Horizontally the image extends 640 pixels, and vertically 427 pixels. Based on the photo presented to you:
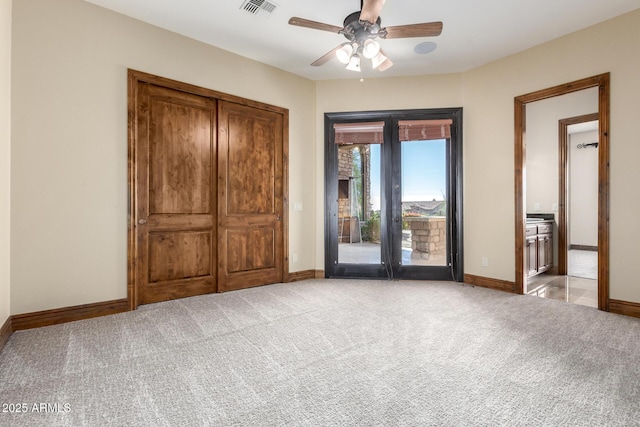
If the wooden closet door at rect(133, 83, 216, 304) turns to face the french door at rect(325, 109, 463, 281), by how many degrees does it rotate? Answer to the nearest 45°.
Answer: approximately 45° to its left

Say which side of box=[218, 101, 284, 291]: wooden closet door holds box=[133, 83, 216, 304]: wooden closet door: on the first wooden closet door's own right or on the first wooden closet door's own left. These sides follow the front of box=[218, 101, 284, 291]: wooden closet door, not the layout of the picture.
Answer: on the first wooden closet door's own right

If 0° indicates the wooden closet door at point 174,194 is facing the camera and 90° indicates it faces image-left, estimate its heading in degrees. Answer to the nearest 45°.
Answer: approximately 315°

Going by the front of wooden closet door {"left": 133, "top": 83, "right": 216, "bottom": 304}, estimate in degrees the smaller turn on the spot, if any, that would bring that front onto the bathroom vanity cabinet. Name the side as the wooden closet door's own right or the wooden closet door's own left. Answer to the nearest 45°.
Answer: approximately 45° to the wooden closet door's own left

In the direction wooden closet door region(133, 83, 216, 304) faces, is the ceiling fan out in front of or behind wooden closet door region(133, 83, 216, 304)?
in front

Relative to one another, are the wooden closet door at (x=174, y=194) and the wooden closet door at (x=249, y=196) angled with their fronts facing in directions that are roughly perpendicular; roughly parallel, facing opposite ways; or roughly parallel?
roughly parallel

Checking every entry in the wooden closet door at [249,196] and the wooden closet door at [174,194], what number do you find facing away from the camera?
0

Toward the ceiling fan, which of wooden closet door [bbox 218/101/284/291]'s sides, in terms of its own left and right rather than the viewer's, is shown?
front

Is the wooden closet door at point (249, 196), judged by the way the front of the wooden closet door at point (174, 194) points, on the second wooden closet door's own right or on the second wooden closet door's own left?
on the second wooden closet door's own left

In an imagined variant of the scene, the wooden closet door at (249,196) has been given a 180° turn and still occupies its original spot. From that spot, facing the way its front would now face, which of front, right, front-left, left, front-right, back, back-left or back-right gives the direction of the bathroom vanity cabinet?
back-right

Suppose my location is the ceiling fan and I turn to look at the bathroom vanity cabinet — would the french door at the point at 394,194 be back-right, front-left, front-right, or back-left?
front-left

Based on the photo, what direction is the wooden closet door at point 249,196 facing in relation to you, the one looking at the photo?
facing the viewer and to the right of the viewer
